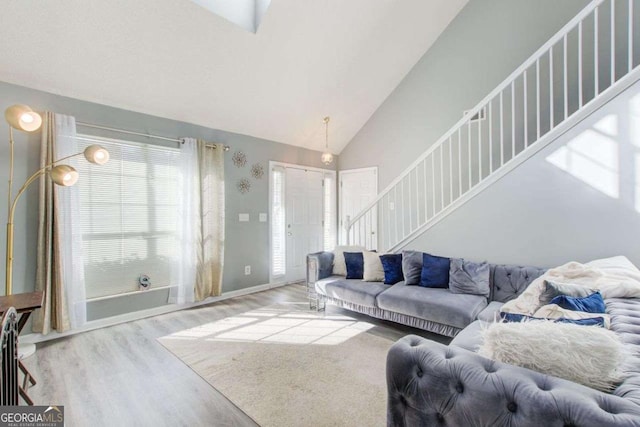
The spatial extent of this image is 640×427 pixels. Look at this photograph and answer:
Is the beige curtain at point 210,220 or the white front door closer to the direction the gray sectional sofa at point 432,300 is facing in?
the beige curtain

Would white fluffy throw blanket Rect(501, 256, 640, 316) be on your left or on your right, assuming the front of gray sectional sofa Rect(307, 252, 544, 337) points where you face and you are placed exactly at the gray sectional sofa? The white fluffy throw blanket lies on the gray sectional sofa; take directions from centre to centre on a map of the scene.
on your left

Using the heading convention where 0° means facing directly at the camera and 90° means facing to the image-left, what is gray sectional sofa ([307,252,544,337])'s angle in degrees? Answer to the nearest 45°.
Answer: approximately 45°

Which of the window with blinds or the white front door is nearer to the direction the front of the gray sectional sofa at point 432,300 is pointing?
the window with blinds

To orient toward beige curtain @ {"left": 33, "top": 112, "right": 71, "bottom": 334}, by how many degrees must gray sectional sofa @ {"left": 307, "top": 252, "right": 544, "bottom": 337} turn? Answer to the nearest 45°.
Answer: approximately 45° to its right

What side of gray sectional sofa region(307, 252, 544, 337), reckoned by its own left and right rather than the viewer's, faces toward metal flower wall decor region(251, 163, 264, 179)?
right

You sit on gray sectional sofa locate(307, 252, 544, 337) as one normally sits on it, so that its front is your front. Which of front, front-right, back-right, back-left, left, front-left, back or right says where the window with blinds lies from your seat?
front-right

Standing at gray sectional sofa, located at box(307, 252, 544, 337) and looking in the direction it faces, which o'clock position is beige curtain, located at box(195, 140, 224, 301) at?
The beige curtain is roughly at 2 o'clock from the gray sectional sofa.
